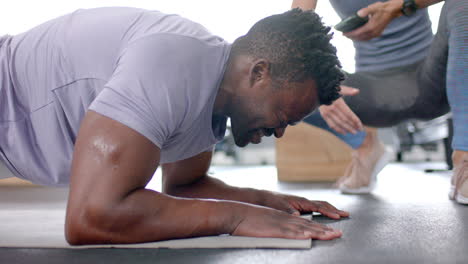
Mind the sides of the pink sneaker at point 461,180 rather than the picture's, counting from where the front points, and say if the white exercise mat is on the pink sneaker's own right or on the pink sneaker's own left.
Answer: on the pink sneaker's own right

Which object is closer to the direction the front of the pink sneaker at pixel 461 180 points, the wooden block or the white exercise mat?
the white exercise mat

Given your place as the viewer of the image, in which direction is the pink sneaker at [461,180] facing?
facing the viewer and to the right of the viewer

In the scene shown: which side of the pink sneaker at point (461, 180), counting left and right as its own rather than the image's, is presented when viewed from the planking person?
right
